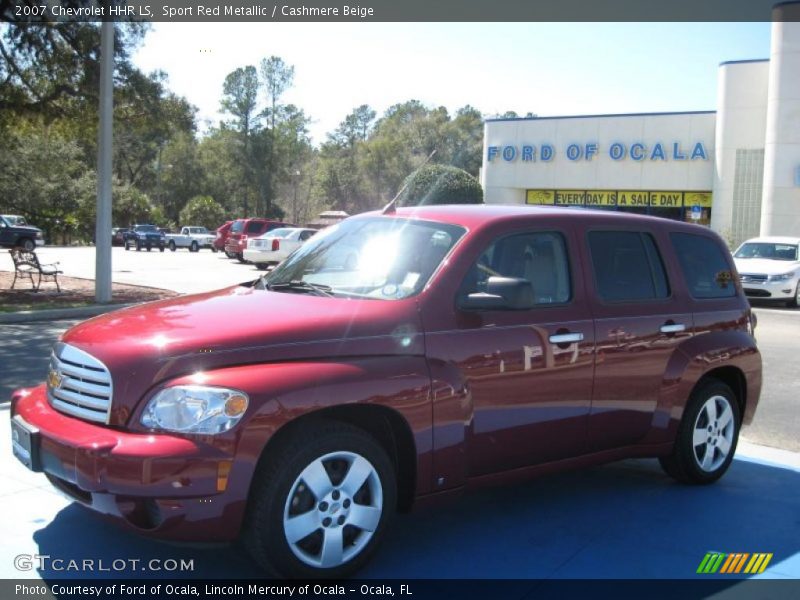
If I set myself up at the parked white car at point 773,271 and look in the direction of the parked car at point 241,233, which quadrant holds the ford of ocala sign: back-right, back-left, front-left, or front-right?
front-right

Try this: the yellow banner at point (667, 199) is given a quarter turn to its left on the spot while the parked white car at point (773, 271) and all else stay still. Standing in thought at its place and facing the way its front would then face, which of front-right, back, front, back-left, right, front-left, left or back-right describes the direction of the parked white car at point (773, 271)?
right

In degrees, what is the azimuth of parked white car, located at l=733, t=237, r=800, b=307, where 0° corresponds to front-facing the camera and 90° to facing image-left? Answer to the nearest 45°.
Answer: approximately 45°

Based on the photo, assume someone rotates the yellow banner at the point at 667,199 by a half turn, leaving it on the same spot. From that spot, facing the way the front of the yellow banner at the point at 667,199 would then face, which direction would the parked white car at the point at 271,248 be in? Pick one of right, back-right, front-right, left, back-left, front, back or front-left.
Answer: back-left

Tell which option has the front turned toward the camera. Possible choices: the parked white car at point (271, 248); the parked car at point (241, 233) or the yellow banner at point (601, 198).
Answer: the yellow banner

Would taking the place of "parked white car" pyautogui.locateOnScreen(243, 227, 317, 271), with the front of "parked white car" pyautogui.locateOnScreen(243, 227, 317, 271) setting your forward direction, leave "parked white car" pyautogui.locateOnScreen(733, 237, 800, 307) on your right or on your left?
on your right

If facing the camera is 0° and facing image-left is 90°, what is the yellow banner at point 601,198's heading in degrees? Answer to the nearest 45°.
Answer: approximately 0°

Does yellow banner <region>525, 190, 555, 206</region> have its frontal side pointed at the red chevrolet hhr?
yes

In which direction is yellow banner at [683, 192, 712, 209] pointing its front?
toward the camera
